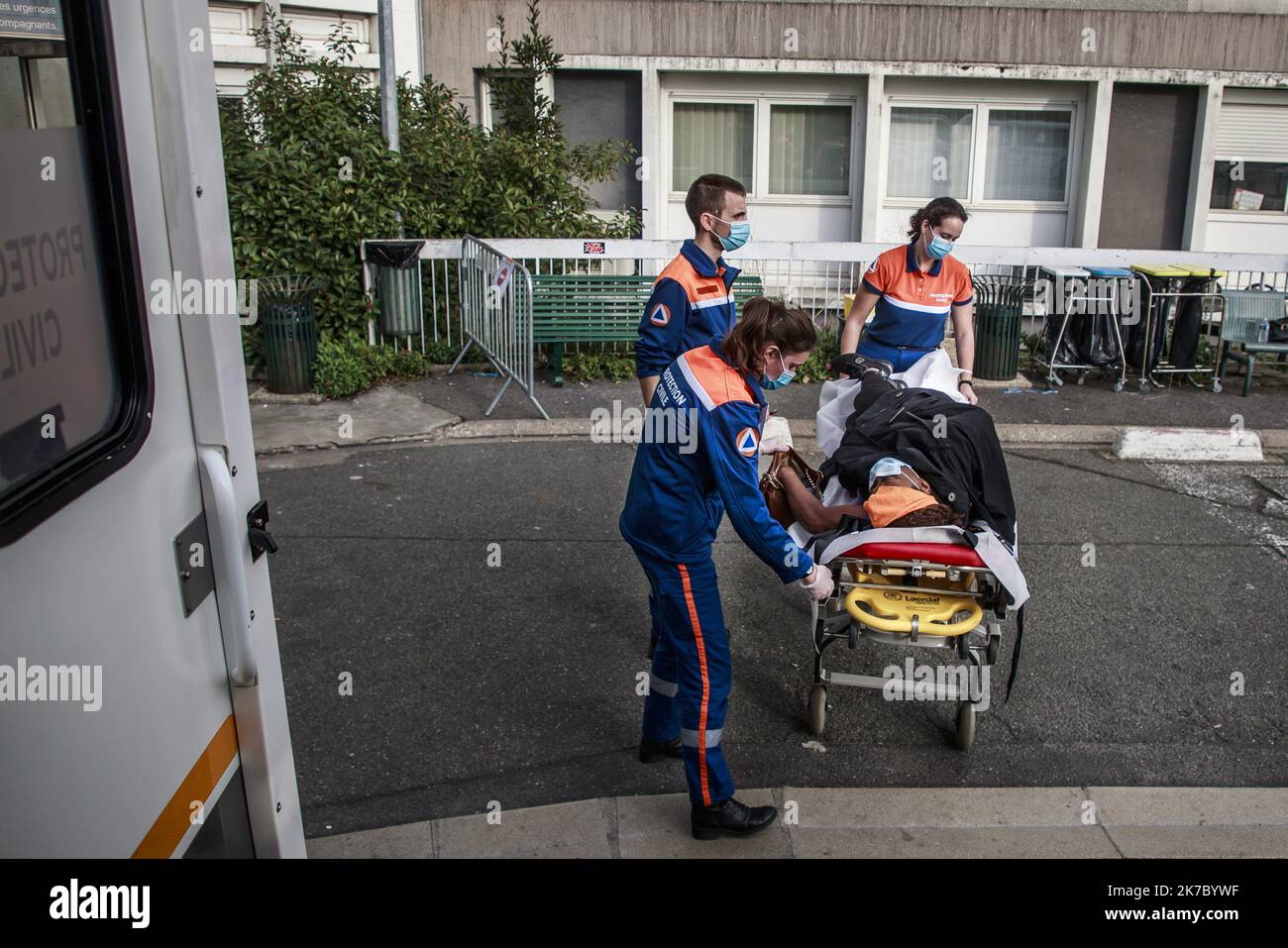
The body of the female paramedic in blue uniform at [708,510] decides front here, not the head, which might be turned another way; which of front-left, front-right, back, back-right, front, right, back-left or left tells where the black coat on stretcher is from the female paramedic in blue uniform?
front-left

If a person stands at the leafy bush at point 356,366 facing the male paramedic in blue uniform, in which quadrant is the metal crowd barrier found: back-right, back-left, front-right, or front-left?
front-left

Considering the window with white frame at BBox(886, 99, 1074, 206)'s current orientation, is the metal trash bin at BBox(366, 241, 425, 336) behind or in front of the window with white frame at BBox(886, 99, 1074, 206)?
in front

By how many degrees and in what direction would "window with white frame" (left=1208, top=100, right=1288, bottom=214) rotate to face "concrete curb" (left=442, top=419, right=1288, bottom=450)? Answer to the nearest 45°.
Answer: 0° — it already faces it

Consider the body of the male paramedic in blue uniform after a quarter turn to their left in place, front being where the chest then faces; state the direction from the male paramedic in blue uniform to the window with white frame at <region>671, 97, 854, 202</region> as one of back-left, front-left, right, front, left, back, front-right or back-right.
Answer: front-left

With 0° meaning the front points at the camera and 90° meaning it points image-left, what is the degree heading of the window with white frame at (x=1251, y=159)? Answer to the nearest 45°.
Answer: approximately 0°

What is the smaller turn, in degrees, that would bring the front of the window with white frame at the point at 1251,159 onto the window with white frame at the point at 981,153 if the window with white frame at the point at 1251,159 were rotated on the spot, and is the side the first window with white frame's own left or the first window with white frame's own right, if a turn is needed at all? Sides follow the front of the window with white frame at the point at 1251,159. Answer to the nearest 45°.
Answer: approximately 45° to the first window with white frame's own right

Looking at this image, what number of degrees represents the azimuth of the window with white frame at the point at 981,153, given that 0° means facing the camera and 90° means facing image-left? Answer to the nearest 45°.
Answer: approximately 0°

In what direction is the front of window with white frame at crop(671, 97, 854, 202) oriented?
toward the camera

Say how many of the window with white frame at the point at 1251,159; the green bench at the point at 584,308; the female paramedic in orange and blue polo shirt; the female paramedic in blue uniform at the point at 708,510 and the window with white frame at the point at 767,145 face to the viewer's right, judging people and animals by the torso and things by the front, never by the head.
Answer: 1

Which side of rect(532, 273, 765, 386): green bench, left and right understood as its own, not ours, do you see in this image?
front

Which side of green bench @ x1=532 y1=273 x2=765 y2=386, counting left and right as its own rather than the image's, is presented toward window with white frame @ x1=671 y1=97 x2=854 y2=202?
back

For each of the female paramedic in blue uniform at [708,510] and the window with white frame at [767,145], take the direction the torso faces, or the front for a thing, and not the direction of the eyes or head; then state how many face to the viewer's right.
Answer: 1

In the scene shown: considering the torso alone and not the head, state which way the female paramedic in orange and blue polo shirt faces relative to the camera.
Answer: toward the camera

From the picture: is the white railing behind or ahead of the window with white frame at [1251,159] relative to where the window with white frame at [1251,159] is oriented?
ahead
